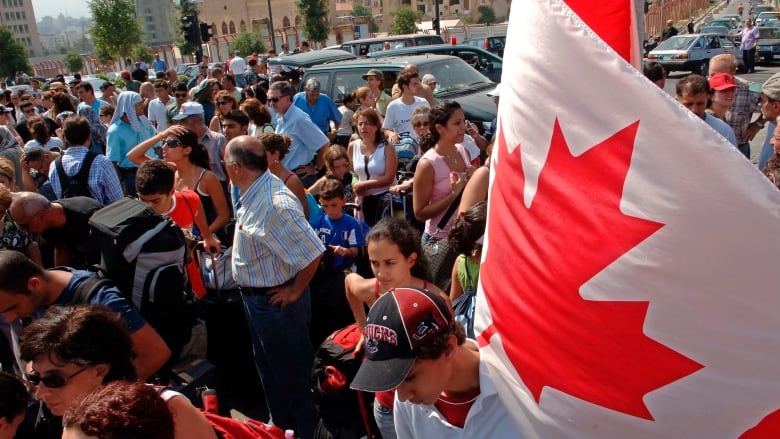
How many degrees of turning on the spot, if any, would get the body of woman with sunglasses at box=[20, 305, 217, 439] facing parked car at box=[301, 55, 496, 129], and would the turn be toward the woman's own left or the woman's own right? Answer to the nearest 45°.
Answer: approximately 180°

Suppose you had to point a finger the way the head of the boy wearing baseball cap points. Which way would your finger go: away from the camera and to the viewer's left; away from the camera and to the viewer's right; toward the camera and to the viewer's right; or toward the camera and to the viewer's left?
toward the camera and to the viewer's left

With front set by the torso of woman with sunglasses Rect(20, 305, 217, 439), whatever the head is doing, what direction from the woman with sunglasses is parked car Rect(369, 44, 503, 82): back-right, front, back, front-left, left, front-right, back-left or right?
back

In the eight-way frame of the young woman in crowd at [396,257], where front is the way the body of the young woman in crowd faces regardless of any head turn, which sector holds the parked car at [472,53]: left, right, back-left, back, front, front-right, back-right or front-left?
back-right

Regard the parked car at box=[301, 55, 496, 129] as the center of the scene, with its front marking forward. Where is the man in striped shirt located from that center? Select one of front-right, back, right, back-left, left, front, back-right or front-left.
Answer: front-right

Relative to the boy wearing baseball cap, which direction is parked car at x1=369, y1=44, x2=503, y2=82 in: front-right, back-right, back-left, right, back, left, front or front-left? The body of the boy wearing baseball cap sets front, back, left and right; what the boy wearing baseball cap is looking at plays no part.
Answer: back-right

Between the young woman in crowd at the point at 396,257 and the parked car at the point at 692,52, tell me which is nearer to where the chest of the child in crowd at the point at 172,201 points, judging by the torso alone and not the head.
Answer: the young woman in crowd

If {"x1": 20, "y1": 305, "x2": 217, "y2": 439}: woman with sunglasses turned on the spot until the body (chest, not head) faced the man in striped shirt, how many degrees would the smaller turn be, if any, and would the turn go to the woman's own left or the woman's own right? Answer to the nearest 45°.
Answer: approximately 180°

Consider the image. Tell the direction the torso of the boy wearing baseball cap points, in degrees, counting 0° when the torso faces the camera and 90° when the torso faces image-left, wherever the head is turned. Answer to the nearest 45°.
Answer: approximately 45°

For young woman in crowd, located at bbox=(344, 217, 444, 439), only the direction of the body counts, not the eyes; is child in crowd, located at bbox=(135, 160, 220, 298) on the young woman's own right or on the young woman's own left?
on the young woman's own right
